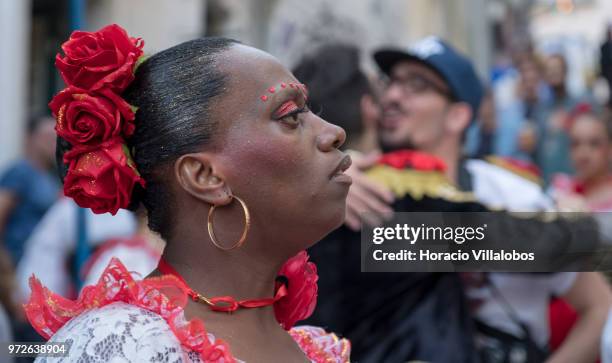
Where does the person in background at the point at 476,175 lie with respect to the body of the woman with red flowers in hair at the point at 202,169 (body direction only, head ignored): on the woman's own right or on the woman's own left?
on the woman's own left

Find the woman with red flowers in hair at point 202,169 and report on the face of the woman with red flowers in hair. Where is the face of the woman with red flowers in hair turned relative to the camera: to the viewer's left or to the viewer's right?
to the viewer's right

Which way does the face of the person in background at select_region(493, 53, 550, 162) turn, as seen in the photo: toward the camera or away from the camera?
toward the camera

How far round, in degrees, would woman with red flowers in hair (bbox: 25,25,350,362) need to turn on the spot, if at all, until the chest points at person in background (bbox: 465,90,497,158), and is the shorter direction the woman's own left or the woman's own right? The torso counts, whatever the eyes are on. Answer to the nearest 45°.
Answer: approximately 45° to the woman's own left

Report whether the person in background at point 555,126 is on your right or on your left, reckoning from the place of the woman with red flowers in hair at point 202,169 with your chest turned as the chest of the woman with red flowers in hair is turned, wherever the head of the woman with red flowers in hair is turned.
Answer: on your left

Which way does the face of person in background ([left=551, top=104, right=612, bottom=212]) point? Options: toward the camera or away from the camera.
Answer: toward the camera

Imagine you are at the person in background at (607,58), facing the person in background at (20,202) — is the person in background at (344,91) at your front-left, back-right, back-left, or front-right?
front-left

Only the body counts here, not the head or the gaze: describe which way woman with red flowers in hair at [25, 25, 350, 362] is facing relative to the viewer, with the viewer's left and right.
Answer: facing to the right of the viewer

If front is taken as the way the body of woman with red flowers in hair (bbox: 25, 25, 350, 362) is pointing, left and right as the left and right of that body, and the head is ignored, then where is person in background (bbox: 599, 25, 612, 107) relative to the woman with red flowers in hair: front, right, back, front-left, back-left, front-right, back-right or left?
front-left

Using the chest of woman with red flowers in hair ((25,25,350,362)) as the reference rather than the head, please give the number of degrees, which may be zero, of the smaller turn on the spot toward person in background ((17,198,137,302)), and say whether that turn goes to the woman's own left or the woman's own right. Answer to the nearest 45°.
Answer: approximately 90° to the woman's own left

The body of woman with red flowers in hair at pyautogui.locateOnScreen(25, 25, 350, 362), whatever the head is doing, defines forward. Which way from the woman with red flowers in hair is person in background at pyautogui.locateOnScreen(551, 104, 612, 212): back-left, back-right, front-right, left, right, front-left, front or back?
front-left
